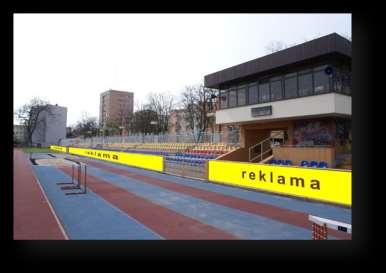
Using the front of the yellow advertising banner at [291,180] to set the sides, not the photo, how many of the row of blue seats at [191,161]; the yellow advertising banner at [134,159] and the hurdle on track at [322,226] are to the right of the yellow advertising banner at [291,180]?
2

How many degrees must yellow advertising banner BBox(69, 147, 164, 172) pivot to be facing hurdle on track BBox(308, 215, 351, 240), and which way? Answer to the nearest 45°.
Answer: approximately 45° to its left

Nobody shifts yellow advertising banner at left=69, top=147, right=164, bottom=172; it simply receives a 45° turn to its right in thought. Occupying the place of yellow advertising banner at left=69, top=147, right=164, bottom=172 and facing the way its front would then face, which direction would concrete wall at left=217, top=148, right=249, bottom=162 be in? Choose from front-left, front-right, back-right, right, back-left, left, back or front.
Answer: back-left

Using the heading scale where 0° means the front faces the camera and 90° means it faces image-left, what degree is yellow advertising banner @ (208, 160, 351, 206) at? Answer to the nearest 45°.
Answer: approximately 45°

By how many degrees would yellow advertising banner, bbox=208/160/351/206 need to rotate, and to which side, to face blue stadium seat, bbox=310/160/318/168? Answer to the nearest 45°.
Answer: approximately 135° to its right

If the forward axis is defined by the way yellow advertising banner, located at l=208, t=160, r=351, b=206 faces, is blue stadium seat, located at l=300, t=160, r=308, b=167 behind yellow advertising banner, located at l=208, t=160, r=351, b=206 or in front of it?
behind

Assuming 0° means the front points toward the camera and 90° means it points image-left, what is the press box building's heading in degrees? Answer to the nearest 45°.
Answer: approximately 45°
